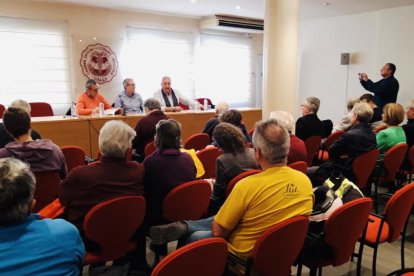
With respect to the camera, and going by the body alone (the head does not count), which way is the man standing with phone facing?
to the viewer's left

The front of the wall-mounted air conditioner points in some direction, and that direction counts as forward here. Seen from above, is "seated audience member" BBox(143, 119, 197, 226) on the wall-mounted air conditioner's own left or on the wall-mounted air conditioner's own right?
on the wall-mounted air conditioner's own right

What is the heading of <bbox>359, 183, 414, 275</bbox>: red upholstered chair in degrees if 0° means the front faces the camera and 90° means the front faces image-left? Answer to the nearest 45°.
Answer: approximately 135°

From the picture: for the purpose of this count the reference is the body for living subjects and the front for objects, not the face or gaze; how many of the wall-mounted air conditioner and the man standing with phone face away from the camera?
0

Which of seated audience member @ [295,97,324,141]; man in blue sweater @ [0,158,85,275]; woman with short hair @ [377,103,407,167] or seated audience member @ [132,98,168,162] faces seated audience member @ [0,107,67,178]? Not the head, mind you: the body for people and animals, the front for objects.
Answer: the man in blue sweater

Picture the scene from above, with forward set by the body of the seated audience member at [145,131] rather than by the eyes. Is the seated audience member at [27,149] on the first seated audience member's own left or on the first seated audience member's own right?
on the first seated audience member's own left

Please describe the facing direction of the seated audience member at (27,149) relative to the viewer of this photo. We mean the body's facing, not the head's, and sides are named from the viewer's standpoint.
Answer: facing away from the viewer

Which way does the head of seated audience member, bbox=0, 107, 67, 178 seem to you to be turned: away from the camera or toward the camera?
away from the camera

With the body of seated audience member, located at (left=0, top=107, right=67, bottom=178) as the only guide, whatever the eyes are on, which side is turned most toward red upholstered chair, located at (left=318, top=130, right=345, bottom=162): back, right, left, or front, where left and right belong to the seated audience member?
right

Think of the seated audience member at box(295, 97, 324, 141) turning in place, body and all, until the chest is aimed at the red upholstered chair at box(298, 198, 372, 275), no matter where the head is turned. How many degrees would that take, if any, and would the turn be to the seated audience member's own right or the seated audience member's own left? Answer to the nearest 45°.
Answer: approximately 135° to the seated audience member's own left

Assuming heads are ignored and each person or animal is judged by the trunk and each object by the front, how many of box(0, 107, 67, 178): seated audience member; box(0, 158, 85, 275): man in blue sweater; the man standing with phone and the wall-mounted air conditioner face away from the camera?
2

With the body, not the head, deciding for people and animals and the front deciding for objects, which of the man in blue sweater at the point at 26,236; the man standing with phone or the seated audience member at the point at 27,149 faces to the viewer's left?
the man standing with phone

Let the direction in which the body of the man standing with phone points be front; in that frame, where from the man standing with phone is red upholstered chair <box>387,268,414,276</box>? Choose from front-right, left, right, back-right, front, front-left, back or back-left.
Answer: left

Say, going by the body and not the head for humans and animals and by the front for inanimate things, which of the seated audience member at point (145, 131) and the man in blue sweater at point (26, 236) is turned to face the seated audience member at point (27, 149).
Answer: the man in blue sweater

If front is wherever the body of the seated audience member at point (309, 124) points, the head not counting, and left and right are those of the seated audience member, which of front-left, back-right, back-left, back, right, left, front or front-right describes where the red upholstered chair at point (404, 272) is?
back-left

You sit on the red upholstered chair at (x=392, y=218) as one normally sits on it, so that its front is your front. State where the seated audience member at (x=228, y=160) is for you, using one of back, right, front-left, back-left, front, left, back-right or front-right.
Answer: front-left
